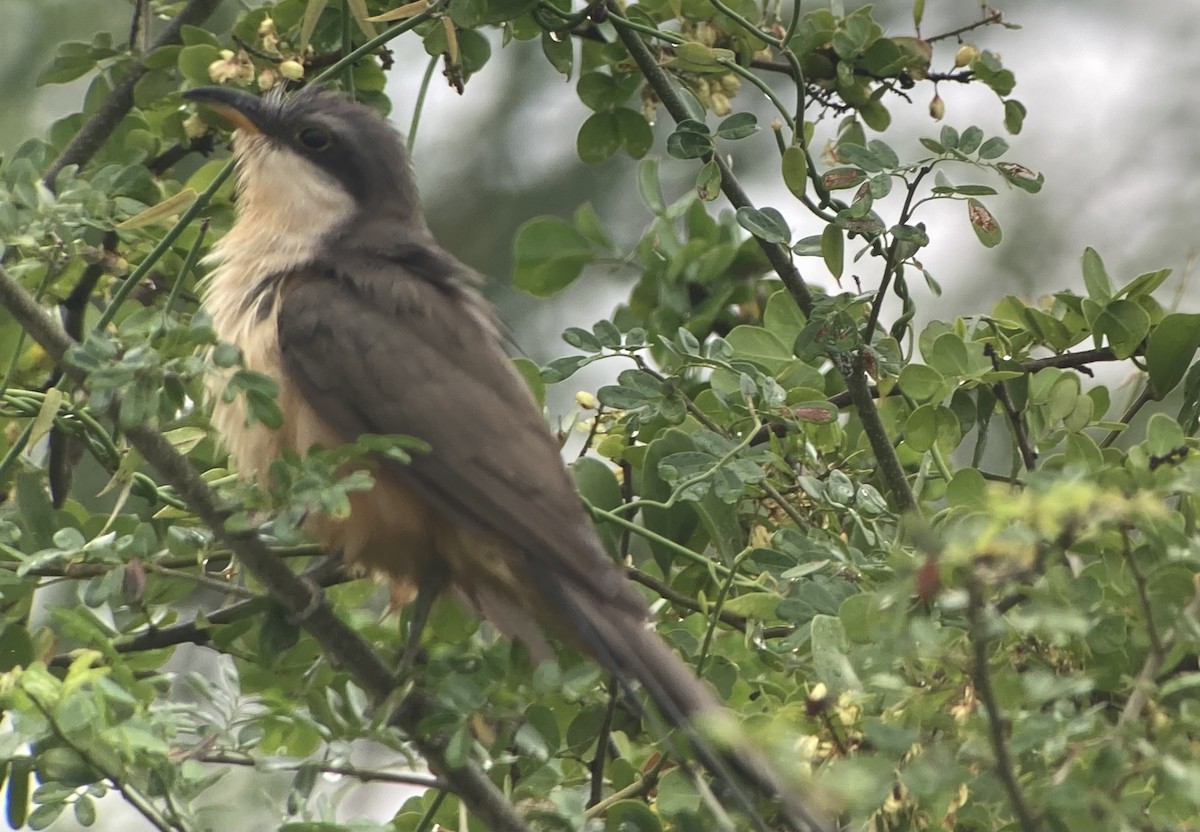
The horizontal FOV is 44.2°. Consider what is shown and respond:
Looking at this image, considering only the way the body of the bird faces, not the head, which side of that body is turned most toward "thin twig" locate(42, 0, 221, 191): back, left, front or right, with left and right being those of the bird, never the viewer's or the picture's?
front

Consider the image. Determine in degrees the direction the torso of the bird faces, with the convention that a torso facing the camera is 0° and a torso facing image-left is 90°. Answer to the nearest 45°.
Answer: approximately 90°

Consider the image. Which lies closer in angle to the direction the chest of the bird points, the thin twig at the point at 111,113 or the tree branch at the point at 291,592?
the thin twig
